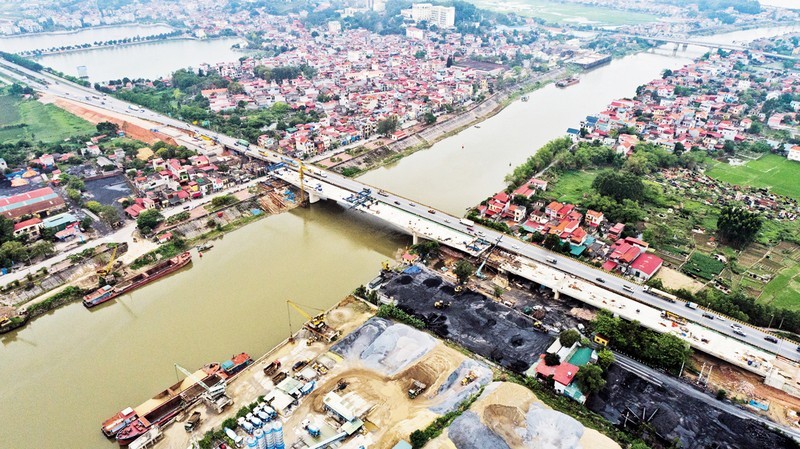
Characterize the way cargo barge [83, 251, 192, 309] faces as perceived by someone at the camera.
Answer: facing away from the viewer and to the right of the viewer

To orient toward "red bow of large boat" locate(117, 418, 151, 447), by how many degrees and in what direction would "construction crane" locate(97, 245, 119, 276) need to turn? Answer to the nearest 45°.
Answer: approximately 90° to its right

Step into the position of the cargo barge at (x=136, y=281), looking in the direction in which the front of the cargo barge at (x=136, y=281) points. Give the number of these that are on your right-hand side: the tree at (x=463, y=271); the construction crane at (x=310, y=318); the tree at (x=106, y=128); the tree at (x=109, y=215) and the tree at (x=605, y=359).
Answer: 3

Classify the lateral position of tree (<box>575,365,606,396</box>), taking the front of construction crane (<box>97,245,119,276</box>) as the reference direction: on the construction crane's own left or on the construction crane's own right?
on the construction crane's own right

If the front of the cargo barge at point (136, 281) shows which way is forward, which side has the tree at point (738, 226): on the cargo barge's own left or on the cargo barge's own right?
on the cargo barge's own right

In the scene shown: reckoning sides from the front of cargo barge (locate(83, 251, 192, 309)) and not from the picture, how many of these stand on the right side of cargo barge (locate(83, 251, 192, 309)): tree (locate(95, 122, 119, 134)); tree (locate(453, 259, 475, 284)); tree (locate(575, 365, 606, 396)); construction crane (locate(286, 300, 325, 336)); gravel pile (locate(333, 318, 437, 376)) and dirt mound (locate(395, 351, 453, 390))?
5

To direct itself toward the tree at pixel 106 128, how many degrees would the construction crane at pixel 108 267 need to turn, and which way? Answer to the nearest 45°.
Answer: approximately 90° to its left

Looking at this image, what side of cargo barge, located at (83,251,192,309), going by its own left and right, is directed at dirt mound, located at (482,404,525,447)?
right

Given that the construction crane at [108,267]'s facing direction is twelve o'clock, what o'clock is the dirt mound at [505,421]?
The dirt mound is roughly at 2 o'clock from the construction crane.

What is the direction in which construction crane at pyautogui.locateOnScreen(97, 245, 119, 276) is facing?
to the viewer's right

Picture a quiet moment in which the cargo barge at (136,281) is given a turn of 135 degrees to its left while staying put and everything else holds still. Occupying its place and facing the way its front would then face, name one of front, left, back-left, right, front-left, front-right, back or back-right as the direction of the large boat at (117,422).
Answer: left
